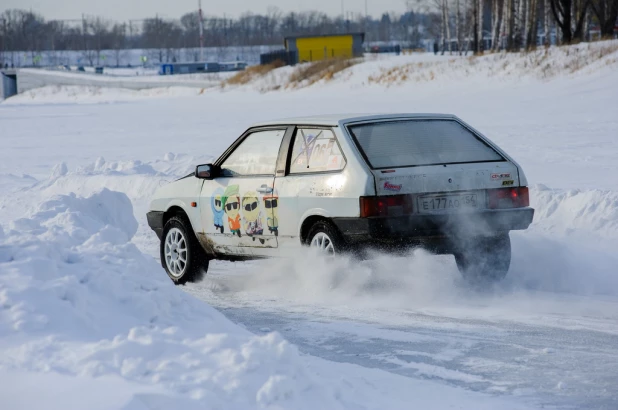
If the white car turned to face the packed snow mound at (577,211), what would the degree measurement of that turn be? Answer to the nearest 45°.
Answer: approximately 90° to its right

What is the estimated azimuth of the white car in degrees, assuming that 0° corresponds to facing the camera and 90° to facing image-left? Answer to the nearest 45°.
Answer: approximately 135°

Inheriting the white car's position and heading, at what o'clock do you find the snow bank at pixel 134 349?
The snow bank is roughly at 8 o'clock from the white car.
